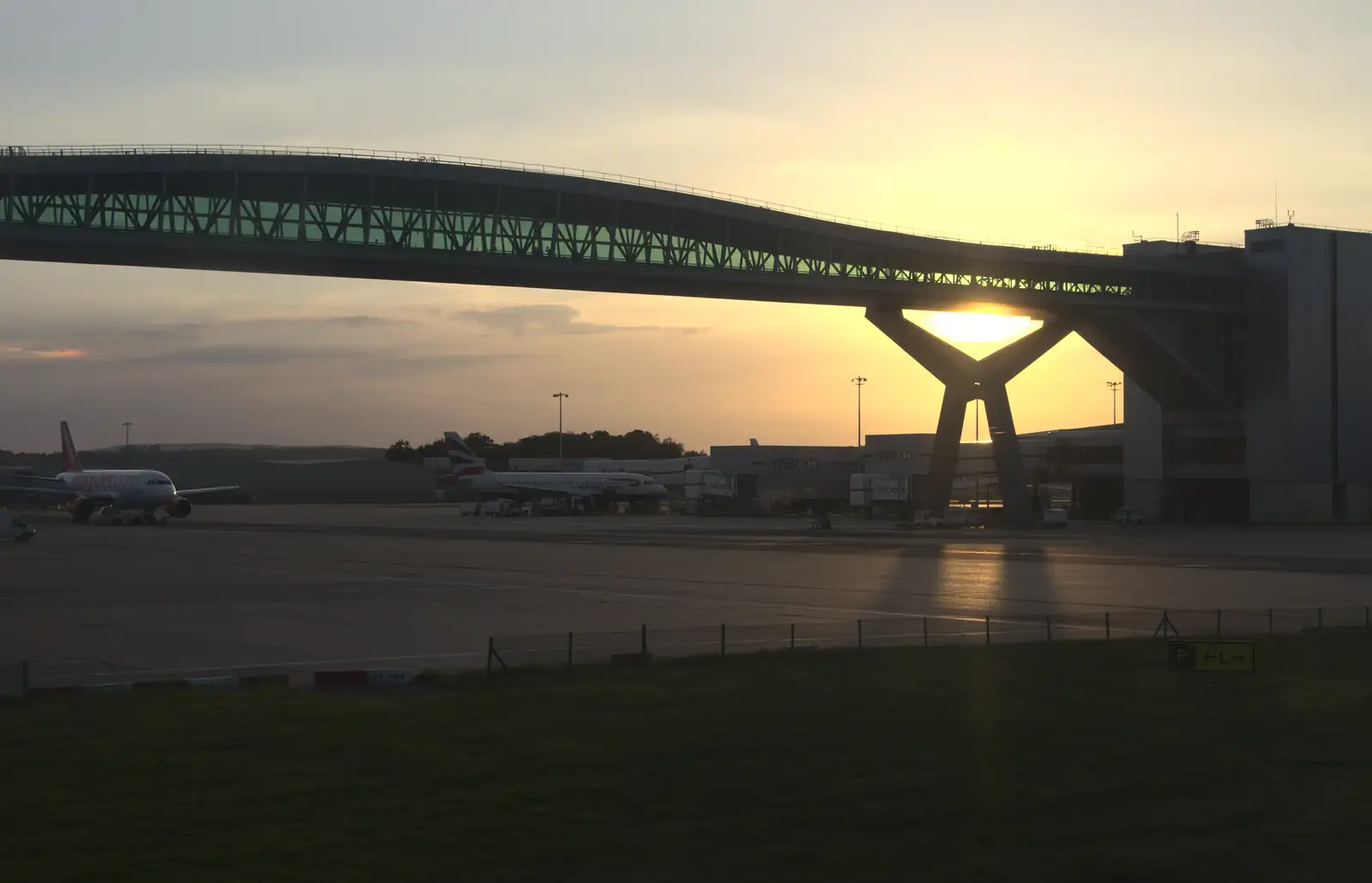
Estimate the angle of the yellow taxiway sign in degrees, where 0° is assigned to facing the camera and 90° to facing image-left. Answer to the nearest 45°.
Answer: approximately 0°

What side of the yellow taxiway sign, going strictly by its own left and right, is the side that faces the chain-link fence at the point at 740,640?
right
